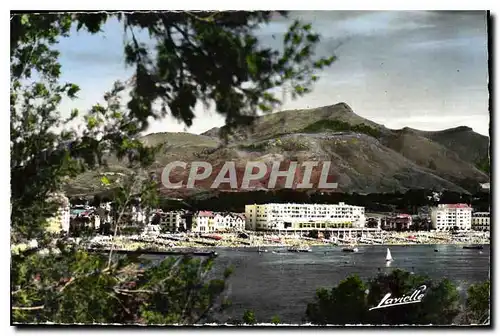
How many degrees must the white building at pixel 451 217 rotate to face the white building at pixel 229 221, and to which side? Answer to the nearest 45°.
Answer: approximately 90° to its right

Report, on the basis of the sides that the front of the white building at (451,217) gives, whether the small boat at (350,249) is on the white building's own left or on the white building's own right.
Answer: on the white building's own right

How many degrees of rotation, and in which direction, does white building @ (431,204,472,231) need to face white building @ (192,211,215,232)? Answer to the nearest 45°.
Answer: approximately 90° to its right

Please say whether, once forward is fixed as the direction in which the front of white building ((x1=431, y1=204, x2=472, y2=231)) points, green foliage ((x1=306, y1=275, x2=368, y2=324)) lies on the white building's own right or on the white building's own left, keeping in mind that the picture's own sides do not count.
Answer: on the white building's own right

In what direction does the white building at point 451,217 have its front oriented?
toward the camera

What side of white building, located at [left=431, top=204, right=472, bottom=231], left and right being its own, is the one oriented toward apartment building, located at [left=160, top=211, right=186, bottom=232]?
right
